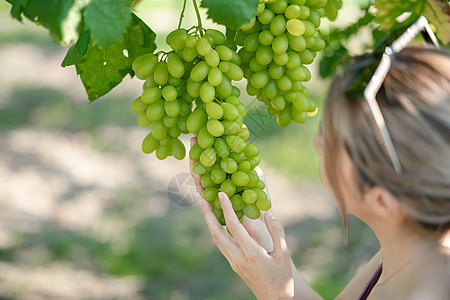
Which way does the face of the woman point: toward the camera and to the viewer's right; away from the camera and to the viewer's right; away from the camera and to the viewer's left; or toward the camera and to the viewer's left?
away from the camera and to the viewer's left

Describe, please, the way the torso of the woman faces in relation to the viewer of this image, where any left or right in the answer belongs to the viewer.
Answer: facing away from the viewer and to the left of the viewer
